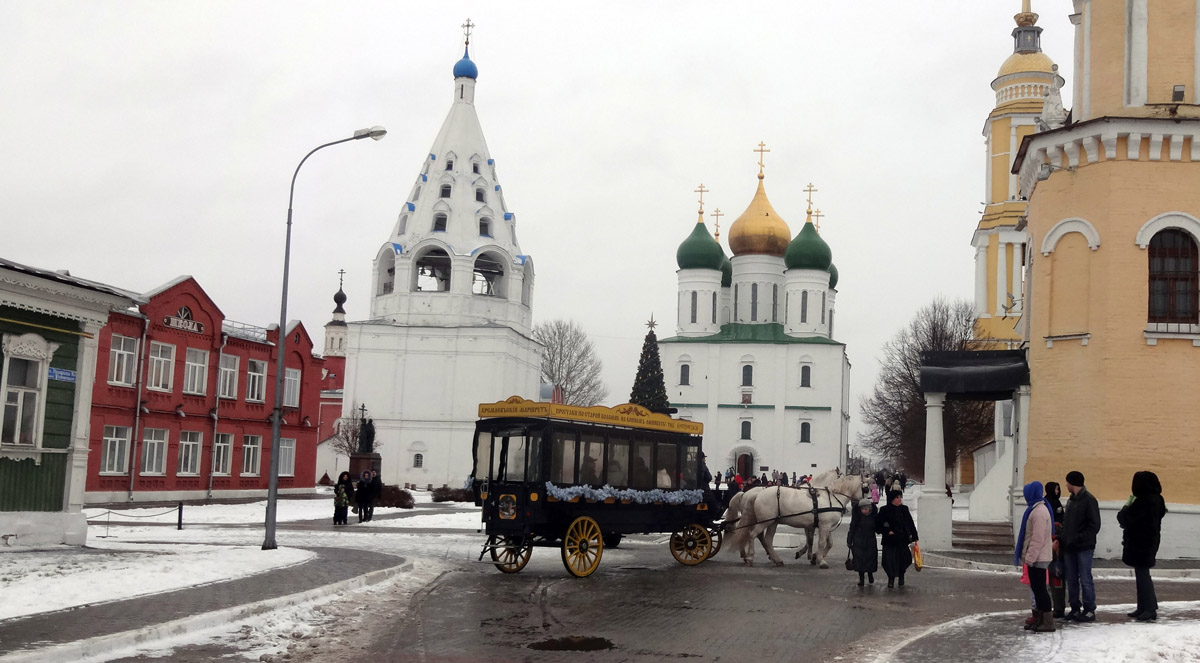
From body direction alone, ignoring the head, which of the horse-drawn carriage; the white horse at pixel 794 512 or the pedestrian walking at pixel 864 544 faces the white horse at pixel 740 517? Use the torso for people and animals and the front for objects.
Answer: the horse-drawn carriage

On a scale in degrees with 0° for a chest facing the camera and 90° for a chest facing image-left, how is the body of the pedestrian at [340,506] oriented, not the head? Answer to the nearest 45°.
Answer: approximately 0°

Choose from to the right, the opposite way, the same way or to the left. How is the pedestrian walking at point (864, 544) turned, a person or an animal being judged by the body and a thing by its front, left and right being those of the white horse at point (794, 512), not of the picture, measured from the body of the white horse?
to the right

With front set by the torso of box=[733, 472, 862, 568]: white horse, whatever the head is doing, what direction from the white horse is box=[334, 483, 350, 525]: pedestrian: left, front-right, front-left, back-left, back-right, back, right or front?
back-left

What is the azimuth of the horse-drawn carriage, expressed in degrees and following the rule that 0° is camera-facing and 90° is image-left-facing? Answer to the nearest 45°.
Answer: approximately 225°

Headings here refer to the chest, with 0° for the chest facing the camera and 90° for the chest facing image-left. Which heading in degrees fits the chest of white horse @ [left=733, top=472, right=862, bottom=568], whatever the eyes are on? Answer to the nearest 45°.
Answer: approximately 270°

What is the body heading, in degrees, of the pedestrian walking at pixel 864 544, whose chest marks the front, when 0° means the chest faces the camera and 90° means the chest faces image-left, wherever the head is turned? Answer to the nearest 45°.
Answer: approximately 0°

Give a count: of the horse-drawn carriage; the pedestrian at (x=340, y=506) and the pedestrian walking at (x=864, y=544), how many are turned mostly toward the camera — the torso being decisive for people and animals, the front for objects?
2

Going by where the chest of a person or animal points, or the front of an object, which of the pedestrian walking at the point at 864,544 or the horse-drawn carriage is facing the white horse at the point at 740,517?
the horse-drawn carriage

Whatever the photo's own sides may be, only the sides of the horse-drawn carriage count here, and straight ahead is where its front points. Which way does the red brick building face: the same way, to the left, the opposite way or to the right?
to the right

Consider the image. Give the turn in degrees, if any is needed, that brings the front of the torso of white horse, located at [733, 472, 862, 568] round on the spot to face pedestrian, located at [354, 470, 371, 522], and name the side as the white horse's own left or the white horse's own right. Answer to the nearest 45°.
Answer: approximately 135° to the white horse's own left
